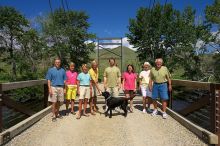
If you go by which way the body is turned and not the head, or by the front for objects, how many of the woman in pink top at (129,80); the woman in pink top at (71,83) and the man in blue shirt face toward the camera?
3

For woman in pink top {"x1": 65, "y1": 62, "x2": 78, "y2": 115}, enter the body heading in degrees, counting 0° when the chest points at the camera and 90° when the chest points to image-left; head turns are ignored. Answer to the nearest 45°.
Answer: approximately 0°

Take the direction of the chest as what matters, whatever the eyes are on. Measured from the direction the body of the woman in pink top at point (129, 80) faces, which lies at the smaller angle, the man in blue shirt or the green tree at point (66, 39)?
the man in blue shirt

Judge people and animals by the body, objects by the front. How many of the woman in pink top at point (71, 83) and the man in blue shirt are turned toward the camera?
2

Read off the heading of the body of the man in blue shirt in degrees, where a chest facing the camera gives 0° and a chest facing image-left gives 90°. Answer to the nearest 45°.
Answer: approximately 0°

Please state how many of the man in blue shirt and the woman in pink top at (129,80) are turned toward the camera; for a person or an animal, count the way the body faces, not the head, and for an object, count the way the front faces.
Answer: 2

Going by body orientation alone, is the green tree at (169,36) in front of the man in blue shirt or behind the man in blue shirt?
behind

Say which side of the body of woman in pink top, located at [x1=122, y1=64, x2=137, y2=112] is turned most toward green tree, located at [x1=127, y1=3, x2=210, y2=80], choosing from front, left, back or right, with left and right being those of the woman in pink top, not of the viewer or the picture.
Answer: back
